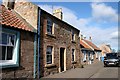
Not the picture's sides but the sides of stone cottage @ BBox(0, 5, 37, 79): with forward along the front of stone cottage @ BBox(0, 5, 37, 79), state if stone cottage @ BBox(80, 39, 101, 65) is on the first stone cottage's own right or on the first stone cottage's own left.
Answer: on the first stone cottage's own left

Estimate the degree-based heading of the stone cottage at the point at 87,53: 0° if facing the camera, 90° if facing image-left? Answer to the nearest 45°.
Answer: approximately 315°

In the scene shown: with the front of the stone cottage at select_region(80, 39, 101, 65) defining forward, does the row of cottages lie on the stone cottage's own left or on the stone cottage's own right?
on the stone cottage's own right

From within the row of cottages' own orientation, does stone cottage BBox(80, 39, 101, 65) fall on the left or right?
on its left

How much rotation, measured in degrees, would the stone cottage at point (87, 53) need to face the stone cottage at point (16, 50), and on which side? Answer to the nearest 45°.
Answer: approximately 45° to its right
